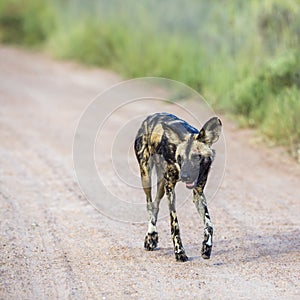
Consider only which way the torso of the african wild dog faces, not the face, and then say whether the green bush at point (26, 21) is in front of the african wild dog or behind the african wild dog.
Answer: behind

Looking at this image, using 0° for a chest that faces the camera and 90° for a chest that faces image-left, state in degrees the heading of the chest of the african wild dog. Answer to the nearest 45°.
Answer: approximately 315°
